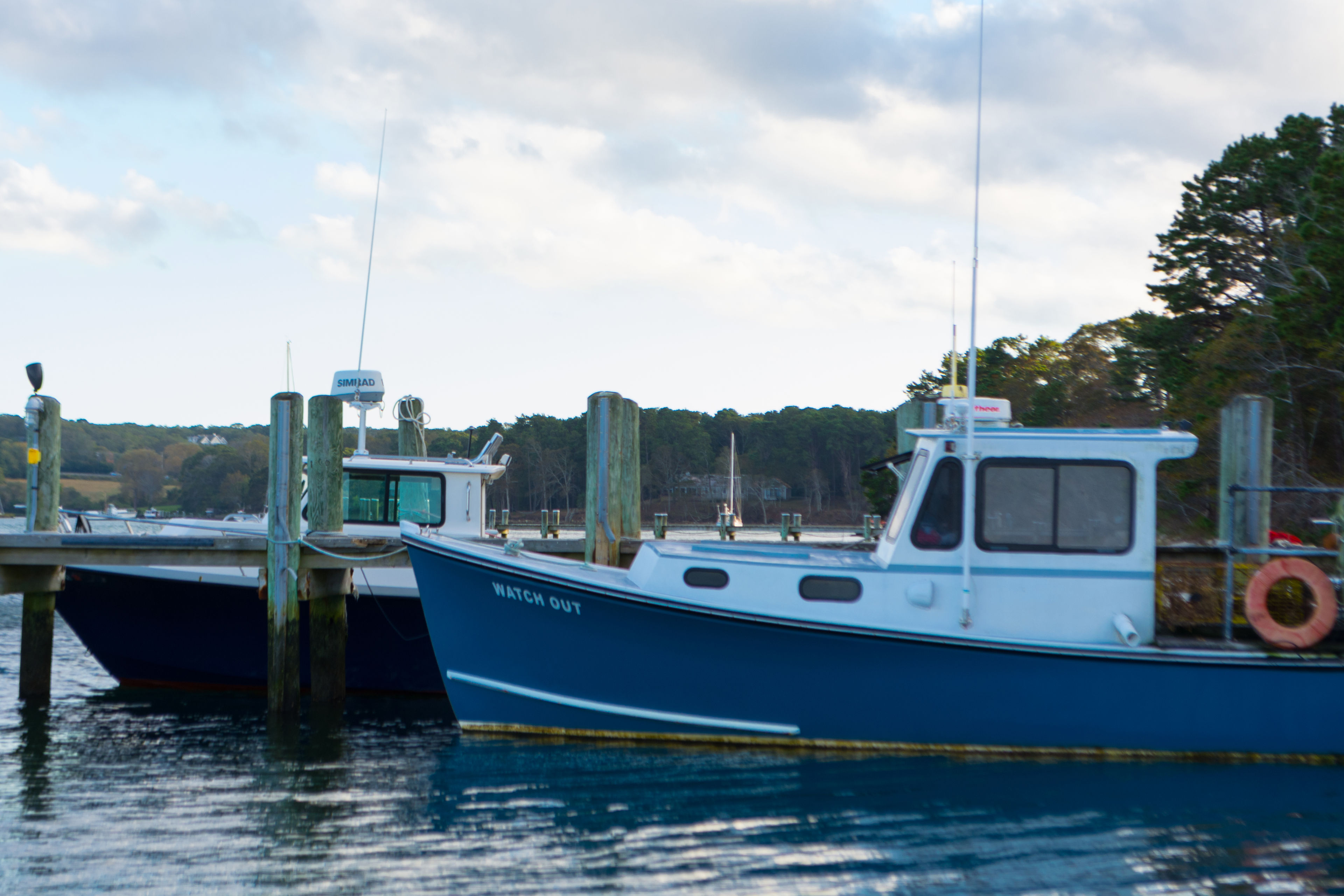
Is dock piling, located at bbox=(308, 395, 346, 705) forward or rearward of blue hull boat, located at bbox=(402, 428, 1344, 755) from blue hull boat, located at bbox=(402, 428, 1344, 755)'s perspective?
forward

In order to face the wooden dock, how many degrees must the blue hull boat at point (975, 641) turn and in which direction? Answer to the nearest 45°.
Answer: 0° — it already faces it

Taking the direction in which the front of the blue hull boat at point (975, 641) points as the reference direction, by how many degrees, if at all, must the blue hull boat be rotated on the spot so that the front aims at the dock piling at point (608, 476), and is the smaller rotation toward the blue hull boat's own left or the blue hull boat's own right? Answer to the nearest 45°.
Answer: approximately 45° to the blue hull boat's own right

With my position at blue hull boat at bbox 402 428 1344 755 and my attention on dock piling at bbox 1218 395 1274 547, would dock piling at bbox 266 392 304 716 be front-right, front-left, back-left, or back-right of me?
back-left

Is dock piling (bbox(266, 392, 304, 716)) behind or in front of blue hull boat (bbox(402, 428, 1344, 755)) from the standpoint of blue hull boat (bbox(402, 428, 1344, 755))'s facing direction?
in front

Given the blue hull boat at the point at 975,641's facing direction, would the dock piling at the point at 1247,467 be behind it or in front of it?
behind

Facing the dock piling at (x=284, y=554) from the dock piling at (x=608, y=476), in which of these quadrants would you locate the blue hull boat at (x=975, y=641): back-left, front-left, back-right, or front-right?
back-left

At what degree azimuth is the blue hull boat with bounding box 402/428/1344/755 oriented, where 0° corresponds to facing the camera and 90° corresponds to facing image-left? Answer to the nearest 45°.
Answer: approximately 90°
